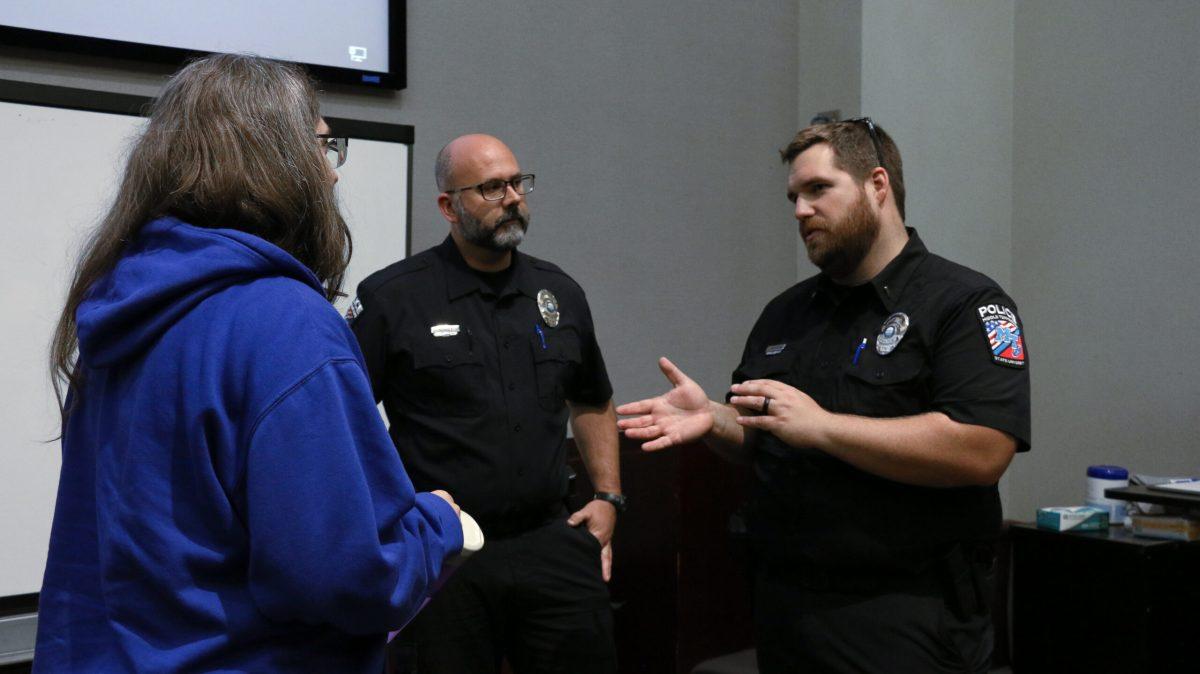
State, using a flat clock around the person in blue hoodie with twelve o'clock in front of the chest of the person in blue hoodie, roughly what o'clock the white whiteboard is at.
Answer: The white whiteboard is roughly at 10 o'clock from the person in blue hoodie.

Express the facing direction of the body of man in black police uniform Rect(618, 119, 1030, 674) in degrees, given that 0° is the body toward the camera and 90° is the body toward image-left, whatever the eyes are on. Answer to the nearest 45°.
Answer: approximately 45°

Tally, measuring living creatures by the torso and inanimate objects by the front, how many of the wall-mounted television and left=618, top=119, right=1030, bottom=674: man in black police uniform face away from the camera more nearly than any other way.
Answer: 0

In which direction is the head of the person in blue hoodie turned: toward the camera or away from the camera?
away from the camera

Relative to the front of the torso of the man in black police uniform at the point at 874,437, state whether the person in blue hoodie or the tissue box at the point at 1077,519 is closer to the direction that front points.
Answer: the person in blue hoodie

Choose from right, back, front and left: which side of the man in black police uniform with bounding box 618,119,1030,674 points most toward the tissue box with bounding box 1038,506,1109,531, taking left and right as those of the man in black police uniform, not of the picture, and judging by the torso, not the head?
back

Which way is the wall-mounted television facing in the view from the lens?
facing the viewer and to the right of the viewer

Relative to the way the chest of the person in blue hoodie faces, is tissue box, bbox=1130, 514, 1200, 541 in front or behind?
in front

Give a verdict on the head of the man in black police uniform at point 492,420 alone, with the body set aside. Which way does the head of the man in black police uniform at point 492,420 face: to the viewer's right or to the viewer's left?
to the viewer's right

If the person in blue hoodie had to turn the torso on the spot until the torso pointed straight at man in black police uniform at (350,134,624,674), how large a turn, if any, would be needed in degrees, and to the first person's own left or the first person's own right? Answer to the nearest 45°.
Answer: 0° — they already face them

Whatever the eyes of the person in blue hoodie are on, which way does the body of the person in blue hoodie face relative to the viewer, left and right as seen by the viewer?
facing away from the viewer and to the right of the viewer

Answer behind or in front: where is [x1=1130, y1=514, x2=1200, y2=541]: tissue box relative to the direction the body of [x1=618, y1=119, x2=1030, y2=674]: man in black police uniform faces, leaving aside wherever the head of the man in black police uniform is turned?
behind

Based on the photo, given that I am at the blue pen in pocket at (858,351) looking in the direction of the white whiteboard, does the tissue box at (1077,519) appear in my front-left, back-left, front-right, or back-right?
back-right

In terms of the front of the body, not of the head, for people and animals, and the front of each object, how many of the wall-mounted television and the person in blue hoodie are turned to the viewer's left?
0
